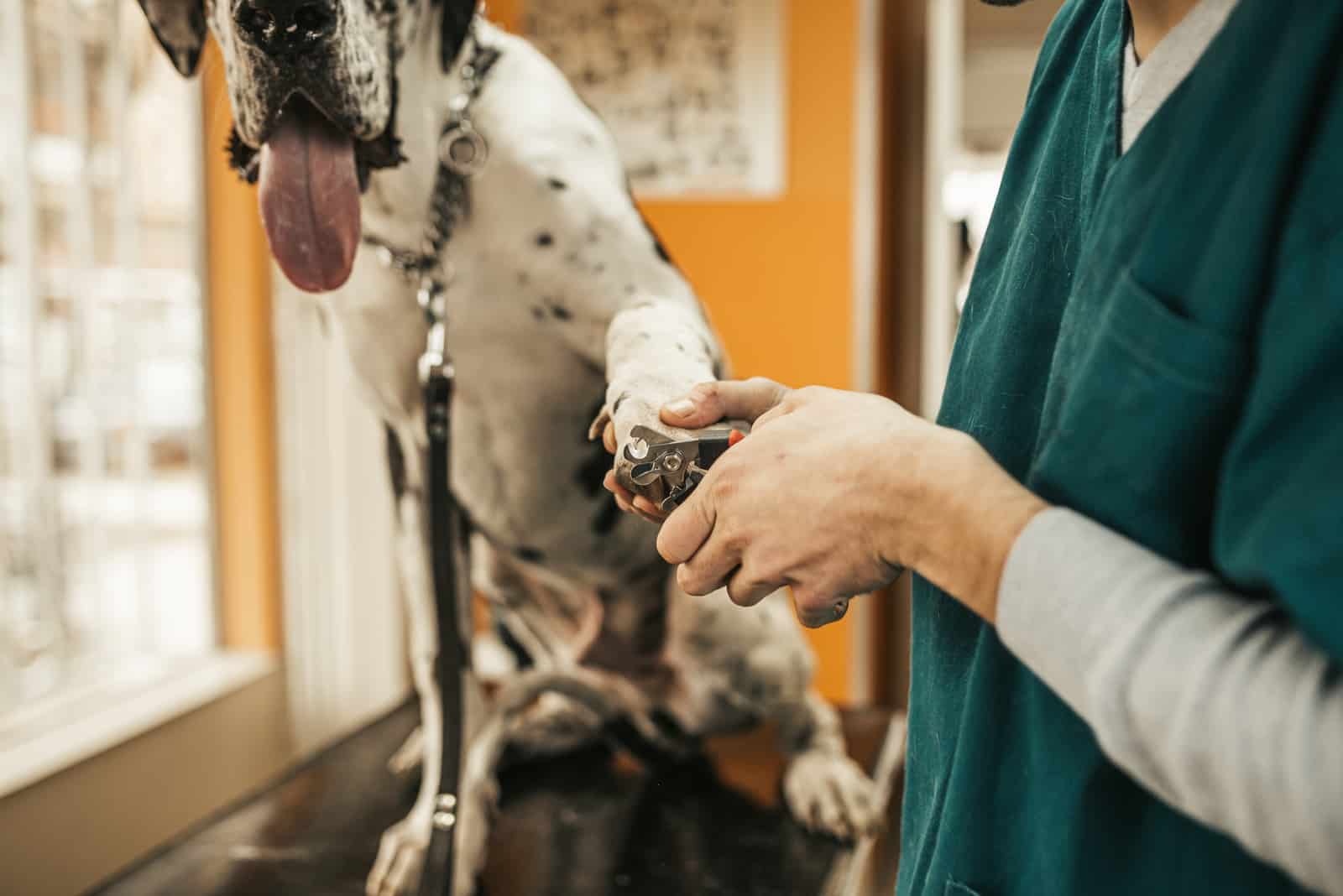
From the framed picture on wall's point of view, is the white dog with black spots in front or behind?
in front

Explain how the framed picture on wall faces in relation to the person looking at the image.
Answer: facing the viewer

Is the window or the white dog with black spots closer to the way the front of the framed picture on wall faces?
the white dog with black spots

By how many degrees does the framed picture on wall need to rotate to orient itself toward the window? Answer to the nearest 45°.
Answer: approximately 45° to its right
